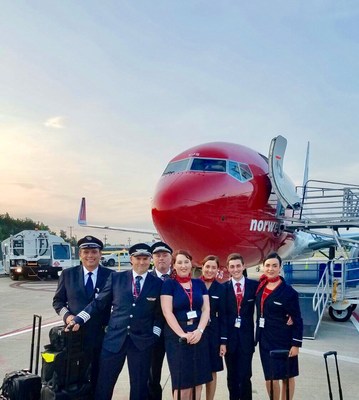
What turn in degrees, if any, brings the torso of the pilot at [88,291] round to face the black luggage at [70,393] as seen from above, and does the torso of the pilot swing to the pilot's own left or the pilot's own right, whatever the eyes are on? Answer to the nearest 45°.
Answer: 0° — they already face it

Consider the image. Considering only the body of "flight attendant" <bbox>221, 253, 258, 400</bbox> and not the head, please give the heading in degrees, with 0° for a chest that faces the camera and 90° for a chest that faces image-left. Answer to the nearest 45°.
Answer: approximately 0°

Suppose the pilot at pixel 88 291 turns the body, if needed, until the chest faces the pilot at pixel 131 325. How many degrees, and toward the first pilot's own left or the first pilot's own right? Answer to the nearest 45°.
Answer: approximately 45° to the first pilot's own left

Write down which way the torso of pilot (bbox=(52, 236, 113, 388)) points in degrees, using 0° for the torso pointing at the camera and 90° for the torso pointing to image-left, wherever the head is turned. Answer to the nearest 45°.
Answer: approximately 0°

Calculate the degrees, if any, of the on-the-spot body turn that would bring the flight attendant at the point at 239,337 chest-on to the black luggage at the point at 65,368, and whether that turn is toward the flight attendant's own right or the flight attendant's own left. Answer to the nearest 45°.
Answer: approximately 45° to the flight attendant's own right

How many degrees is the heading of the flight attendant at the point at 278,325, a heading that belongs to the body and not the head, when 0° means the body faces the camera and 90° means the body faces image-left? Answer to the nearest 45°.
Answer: approximately 45°
